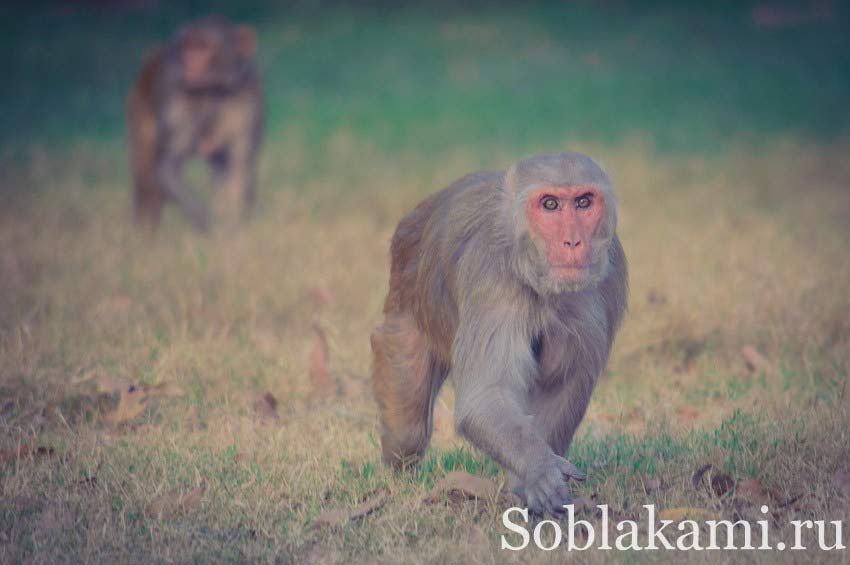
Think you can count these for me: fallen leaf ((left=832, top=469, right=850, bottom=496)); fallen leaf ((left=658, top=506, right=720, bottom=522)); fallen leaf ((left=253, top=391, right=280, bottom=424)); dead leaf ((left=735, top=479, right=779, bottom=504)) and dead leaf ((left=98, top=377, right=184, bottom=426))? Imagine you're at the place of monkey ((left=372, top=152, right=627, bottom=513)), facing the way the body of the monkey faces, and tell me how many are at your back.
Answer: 2

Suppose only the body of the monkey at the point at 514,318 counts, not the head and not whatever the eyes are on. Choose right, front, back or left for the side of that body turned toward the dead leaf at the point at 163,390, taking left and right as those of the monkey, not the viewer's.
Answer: back

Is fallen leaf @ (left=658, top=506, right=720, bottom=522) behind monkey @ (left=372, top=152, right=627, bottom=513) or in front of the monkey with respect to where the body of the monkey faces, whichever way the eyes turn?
in front

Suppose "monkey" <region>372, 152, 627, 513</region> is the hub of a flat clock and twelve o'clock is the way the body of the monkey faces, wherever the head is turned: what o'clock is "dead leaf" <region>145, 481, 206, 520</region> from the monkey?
The dead leaf is roughly at 4 o'clock from the monkey.

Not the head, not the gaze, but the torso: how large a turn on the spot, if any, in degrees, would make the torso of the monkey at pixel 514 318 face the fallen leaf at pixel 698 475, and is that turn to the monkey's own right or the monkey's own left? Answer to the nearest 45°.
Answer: approximately 45° to the monkey's own left

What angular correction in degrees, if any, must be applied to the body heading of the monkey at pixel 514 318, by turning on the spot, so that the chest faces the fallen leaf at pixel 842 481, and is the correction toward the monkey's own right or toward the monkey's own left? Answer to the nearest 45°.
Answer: approximately 45° to the monkey's own left

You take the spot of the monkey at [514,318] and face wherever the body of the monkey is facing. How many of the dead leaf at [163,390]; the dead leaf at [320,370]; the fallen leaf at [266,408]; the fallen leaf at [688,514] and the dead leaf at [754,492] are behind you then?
3

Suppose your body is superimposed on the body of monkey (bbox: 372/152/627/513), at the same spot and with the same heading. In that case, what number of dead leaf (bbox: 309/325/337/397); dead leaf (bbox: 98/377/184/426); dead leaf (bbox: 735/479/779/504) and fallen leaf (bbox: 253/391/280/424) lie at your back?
3

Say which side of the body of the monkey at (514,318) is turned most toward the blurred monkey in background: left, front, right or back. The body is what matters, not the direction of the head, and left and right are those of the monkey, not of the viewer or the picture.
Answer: back

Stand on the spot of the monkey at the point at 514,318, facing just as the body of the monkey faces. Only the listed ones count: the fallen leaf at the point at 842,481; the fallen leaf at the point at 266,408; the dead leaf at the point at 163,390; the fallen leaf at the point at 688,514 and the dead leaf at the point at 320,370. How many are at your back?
3

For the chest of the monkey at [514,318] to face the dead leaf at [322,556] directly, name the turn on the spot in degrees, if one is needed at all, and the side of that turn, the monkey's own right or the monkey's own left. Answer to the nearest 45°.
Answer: approximately 90° to the monkey's own right

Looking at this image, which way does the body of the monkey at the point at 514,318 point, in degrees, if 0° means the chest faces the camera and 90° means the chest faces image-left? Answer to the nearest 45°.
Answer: approximately 315°

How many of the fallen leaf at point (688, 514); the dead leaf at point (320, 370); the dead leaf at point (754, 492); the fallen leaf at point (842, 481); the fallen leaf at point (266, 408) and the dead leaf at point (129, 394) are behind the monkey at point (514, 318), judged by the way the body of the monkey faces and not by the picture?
3

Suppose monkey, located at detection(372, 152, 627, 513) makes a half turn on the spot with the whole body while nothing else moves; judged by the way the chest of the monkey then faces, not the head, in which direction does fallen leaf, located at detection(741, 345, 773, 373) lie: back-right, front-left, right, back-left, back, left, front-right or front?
right
